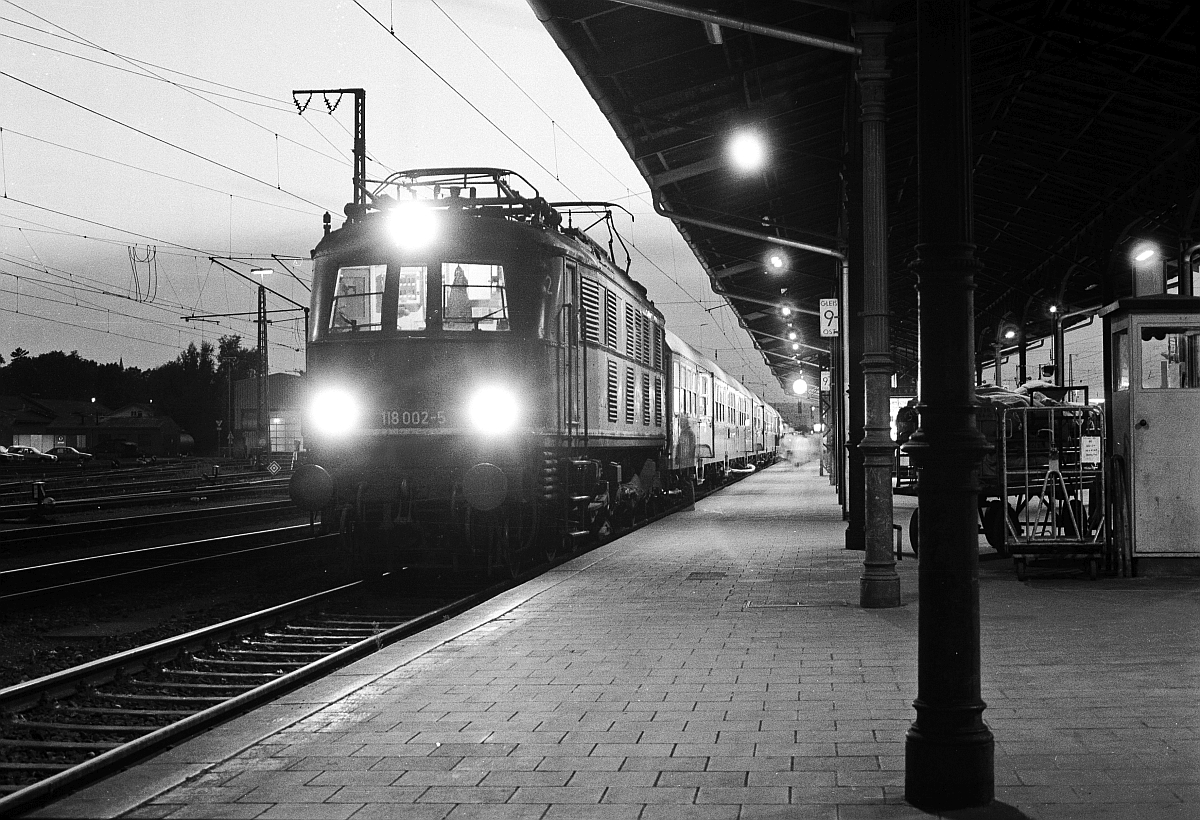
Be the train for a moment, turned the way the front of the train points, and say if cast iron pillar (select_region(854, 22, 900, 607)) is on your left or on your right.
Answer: on your left

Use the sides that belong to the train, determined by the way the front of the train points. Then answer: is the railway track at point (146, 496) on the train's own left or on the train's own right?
on the train's own right

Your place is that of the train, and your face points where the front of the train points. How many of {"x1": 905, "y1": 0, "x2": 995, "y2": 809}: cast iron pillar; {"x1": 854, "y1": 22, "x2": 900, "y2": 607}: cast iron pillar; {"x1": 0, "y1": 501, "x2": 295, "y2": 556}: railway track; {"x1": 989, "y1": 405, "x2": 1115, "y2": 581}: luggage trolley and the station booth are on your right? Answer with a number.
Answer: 1

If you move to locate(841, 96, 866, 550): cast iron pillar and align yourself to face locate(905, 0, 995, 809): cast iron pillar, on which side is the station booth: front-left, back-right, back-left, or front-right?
front-left

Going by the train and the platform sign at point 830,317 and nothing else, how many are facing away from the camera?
0

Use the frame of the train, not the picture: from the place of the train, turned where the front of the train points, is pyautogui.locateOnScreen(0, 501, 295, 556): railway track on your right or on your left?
on your right

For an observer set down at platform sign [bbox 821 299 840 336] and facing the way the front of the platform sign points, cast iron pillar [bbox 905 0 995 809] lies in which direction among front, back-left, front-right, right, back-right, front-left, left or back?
front

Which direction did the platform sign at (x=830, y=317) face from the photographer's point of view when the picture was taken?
facing the viewer

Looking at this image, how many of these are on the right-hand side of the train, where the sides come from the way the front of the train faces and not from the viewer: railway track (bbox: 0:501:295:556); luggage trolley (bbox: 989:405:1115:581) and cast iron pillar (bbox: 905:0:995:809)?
1

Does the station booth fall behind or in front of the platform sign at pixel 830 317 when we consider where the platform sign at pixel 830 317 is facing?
in front

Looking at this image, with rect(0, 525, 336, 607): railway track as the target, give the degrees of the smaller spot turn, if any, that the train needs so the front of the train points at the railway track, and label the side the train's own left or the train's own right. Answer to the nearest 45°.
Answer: approximately 90° to the train's own right

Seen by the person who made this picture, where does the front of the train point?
facing the viewer and to the left of the viewer
